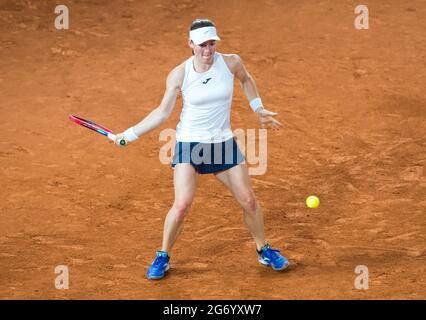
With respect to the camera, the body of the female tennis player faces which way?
toward the camera

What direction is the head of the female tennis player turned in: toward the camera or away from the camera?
toward the camera

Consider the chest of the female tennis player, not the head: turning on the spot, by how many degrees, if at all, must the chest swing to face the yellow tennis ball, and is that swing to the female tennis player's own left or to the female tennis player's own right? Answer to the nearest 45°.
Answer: approximately 135° to the female tennis player's own left
